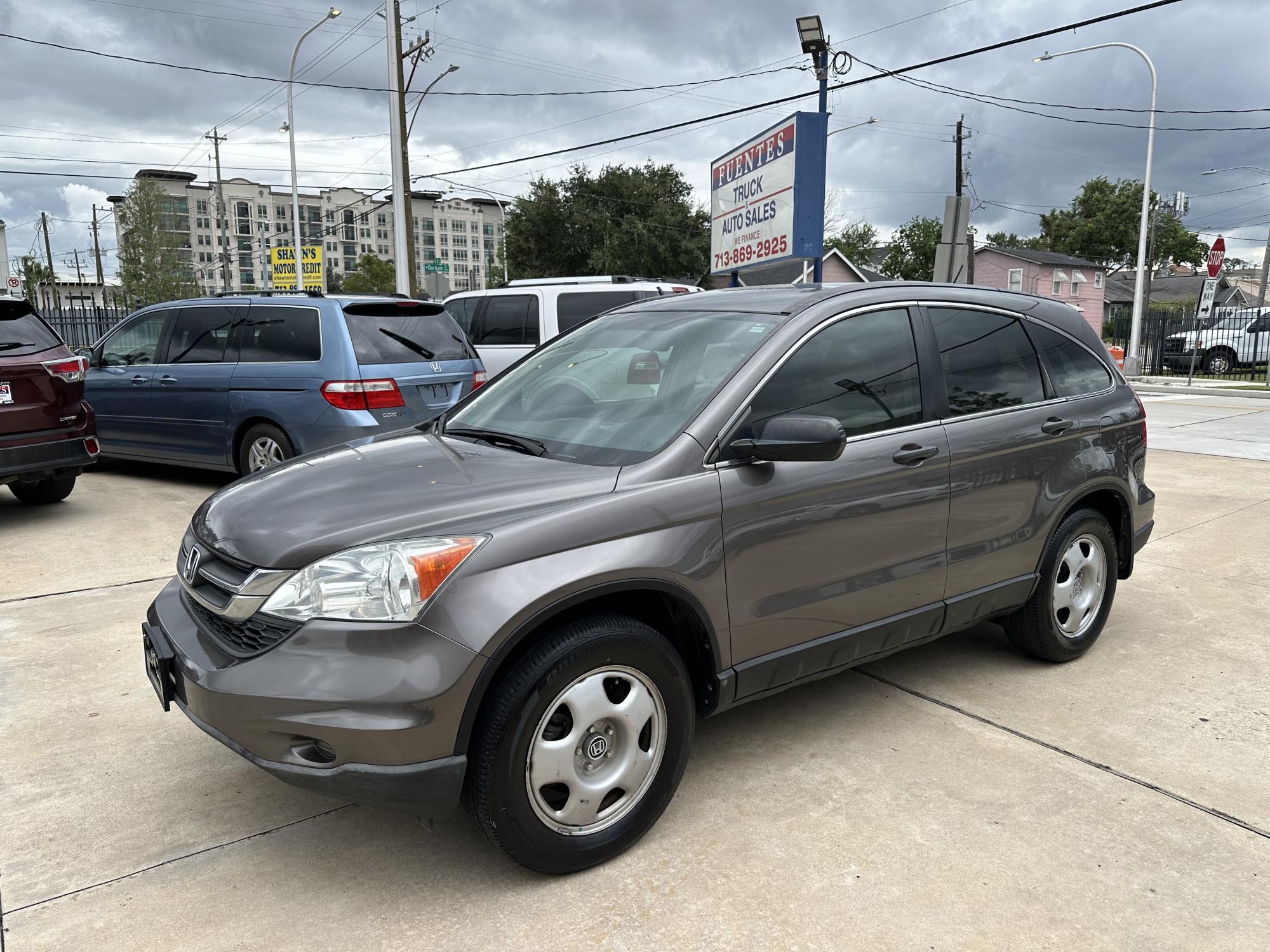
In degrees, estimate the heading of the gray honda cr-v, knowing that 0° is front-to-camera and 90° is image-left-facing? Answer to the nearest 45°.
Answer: approximately 45°

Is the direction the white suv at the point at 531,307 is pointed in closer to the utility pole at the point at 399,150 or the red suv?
the utility pole

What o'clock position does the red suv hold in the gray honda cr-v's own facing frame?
The red suv is roughly at 3 o'clock from the gray honda cr-v.

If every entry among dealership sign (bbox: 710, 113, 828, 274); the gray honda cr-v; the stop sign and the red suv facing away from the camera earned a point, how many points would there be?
1

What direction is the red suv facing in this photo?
away from the camera

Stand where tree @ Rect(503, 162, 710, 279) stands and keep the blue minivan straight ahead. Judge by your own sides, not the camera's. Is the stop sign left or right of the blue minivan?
left

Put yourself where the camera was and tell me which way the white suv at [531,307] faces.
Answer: facing away from the viewer and to the left of the viewer

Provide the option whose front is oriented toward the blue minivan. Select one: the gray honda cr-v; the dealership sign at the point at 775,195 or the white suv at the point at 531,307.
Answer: the dealership sign

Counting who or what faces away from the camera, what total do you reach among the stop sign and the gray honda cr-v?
0

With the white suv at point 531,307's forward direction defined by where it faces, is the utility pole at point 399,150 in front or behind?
in front

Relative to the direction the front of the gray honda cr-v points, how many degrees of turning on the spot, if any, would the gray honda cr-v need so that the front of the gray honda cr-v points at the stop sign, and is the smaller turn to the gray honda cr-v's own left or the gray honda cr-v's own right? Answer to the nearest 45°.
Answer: approximately 180°

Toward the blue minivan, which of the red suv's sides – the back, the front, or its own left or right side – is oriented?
right

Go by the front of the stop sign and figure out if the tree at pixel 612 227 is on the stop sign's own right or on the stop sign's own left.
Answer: on the stop sign's own right

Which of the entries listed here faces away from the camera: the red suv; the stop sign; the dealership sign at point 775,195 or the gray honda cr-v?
the red suv

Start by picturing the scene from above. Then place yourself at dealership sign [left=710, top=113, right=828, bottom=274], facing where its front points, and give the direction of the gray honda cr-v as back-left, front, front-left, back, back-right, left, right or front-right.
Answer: front-left
